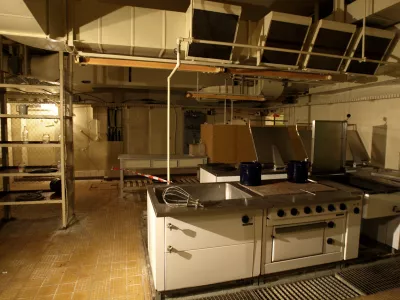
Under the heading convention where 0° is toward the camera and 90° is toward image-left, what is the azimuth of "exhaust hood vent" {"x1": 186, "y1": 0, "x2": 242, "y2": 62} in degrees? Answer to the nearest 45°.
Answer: approximately 0°

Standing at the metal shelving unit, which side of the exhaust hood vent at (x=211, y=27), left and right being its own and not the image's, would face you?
right

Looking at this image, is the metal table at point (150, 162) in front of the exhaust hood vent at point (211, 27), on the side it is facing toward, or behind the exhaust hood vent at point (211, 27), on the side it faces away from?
behind

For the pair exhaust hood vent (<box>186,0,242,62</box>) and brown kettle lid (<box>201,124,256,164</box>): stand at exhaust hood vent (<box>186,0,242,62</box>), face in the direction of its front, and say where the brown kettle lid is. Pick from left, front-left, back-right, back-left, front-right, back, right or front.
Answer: back

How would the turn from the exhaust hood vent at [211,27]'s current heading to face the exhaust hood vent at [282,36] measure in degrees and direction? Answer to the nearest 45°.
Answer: approximately 90° to its left
